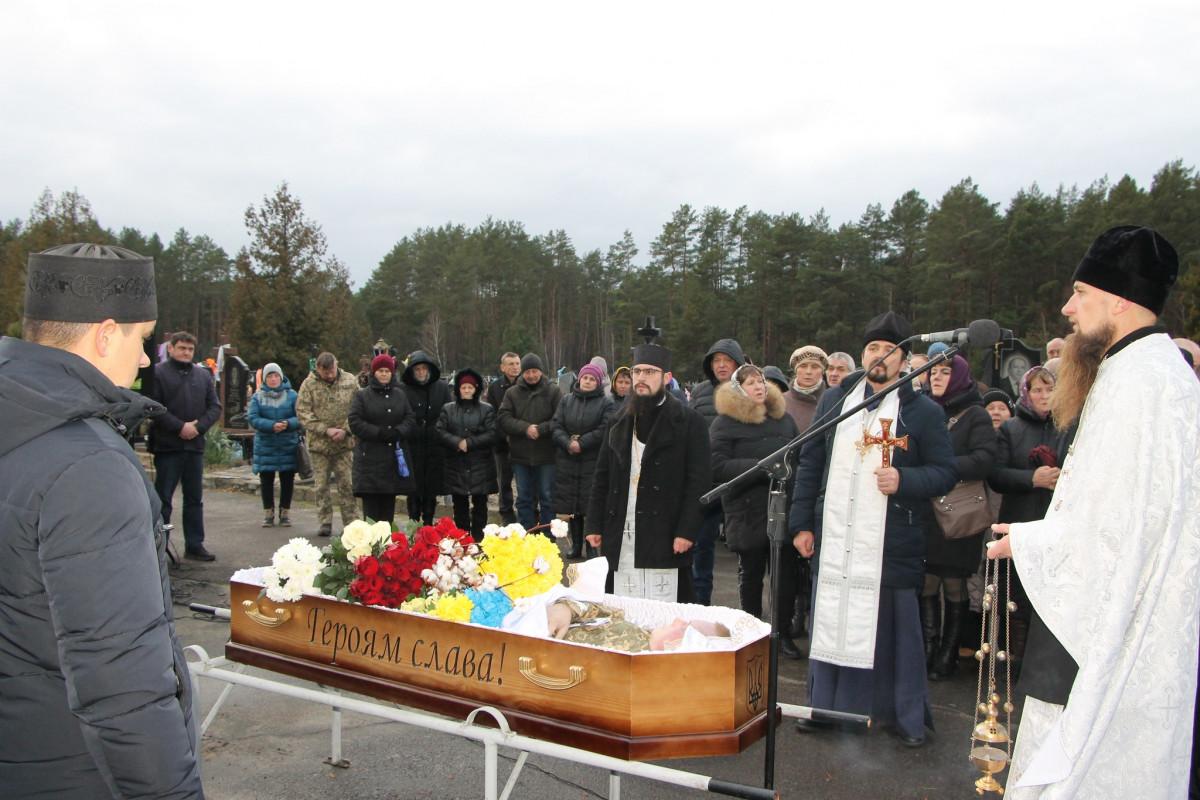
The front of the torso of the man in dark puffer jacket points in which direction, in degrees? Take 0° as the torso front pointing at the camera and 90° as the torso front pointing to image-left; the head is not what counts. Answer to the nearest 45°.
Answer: approximately 225°

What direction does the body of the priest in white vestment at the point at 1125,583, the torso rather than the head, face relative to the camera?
to the viewer's left

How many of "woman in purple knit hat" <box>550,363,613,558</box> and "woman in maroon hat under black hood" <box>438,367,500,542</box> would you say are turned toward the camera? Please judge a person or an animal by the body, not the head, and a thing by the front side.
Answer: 2

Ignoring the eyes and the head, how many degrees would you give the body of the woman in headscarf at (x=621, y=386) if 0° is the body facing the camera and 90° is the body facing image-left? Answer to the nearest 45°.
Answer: approximately 0°

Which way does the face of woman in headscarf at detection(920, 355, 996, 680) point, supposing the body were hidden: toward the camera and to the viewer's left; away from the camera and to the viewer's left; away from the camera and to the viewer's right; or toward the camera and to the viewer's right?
toward the camera and to the viewer's left

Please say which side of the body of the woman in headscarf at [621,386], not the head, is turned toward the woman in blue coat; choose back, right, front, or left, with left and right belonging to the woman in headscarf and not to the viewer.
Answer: right

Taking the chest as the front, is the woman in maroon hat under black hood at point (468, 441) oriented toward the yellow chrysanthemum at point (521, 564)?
yes
